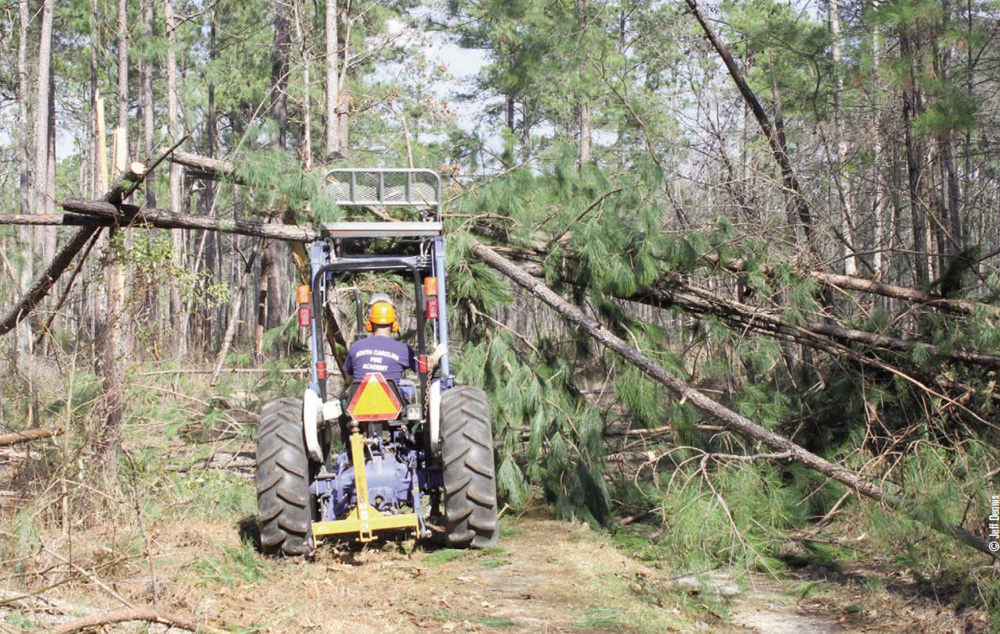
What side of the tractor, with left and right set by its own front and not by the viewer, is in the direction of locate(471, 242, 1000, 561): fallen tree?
right

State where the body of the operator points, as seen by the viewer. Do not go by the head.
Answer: away from the camera

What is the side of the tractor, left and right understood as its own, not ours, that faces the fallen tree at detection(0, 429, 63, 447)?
left

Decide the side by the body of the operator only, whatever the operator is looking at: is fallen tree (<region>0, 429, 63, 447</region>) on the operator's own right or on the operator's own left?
on the operator's own left

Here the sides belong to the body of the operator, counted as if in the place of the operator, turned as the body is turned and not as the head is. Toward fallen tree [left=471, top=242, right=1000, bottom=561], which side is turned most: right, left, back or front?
right

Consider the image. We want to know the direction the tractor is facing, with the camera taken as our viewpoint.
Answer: facing away from the viewer
